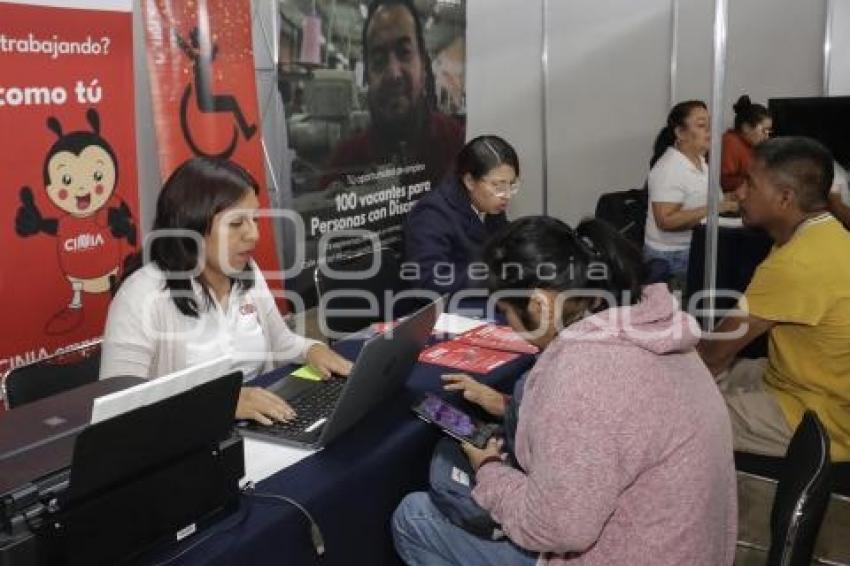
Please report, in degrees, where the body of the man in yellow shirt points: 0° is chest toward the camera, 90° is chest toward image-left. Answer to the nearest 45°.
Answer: approximately 90°

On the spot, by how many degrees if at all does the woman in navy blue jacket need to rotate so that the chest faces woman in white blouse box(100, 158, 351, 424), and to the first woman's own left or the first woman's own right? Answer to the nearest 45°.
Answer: approximately 90° to the first woman's own right

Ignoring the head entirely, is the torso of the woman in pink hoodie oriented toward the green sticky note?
yes

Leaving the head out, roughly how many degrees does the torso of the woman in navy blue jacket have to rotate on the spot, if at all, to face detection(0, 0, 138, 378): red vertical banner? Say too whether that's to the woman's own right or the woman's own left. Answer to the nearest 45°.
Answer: approximately 135° to the woman's own right

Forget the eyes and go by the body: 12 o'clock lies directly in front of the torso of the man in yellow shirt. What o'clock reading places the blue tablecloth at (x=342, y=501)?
The blue tablecloth is roughly at 10 o'clock from the man in yellow shirt.

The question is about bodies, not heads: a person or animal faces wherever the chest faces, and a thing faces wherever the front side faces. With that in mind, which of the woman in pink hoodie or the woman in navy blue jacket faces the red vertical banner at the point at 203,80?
the woman in pink hoodie

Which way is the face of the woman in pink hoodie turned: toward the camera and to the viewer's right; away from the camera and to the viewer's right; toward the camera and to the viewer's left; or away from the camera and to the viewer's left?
away from the camera and to the viewer's left
